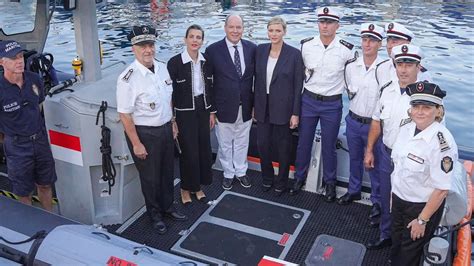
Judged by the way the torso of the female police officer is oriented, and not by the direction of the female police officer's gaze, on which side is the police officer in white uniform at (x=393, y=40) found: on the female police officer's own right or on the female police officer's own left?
on the female police officer's own right

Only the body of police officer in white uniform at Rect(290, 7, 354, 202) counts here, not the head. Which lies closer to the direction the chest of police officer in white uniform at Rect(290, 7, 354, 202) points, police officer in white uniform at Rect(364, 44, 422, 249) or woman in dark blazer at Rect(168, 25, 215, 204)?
the police officer in white uniform

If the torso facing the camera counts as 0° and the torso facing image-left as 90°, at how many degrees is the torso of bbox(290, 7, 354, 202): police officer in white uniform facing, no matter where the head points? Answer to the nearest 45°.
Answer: approximately 0°

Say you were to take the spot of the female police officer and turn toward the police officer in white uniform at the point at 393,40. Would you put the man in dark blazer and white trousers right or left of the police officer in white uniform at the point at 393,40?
left

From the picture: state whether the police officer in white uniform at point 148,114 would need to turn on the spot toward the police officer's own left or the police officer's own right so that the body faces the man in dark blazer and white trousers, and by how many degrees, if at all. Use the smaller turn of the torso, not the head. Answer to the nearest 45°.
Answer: approximately 90° to the police officer's own left

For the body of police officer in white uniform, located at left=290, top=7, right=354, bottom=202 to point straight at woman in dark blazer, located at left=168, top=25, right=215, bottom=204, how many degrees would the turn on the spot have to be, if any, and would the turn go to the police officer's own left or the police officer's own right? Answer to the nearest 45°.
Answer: approximately 90° to the police officer's own right

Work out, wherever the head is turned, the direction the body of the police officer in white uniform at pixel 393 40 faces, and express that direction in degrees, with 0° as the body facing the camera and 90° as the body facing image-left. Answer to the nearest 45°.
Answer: approximately 45°

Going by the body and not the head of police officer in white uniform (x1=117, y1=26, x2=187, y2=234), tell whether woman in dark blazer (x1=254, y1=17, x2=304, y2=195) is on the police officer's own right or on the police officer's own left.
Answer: on the police officer's own left
